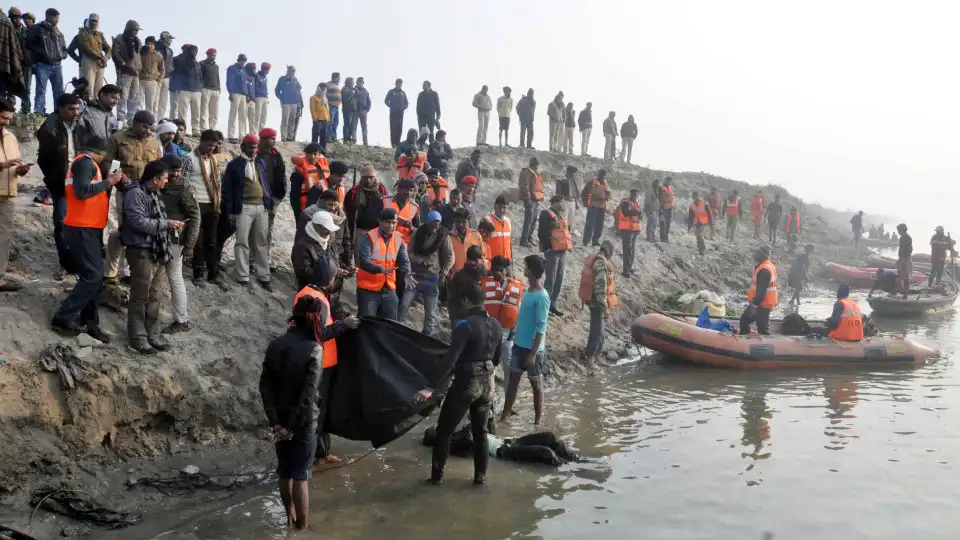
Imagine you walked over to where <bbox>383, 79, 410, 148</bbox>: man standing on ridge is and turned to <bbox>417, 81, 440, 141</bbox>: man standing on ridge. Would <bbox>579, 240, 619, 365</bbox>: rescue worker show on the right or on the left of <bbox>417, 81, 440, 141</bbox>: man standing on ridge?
right

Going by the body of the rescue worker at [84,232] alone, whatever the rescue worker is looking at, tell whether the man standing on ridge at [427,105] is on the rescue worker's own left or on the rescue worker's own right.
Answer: on the rescue worker's own left

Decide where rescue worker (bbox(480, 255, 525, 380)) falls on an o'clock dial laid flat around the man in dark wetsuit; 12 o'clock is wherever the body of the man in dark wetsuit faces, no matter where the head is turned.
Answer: The rescue worker is roughly at 2 o'clock from the man in dark wetsuit.

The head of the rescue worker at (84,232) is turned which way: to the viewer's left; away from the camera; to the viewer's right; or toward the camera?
to the viewer's right

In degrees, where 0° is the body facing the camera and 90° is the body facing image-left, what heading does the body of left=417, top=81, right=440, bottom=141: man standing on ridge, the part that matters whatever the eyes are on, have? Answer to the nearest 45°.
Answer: approximately 0°

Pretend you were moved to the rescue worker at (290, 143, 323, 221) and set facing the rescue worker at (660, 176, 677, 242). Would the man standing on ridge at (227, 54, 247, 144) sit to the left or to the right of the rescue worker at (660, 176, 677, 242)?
left

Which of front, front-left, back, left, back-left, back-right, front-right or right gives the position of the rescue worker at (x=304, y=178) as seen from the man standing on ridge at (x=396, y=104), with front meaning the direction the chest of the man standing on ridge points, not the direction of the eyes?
front

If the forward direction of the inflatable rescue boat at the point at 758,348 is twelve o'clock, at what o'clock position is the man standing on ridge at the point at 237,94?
The man standing on ridge is roughly at 12 o'clock from the inflatable rescue boat.

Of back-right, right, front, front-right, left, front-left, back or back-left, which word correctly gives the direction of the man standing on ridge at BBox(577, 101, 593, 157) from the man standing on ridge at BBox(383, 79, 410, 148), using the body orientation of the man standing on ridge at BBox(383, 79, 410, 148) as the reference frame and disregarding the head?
back-left

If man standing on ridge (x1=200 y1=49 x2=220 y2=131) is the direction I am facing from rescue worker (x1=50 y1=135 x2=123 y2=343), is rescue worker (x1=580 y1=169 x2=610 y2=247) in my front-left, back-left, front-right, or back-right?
front-right
